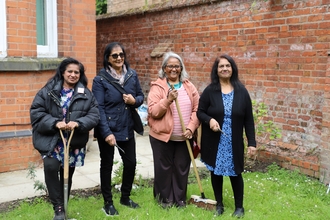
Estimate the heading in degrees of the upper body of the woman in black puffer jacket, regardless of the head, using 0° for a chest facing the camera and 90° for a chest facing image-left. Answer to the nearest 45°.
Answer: approximately 0°

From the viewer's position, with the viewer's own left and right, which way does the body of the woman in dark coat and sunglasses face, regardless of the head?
facing the viewer and to the right of the viewer

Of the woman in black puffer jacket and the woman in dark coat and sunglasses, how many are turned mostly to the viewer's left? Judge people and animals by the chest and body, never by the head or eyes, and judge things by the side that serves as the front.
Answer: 0

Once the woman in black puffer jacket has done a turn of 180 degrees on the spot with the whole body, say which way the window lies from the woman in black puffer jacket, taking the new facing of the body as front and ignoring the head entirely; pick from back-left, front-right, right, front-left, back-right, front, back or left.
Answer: front

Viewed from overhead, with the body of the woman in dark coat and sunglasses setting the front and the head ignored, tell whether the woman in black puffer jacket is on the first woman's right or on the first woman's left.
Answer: on the first woman's right

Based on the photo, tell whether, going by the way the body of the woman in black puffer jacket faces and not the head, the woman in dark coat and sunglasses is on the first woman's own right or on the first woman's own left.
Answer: on the first woman's own left

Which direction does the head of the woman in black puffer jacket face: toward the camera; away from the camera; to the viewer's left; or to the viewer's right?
toward the camera

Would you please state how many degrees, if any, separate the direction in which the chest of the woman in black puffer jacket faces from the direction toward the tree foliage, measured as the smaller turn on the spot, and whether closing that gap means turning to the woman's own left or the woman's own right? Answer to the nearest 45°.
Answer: approximately 180°

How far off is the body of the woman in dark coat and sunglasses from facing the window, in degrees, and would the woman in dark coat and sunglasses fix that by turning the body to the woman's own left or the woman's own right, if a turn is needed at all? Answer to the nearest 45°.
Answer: approximately 180°
